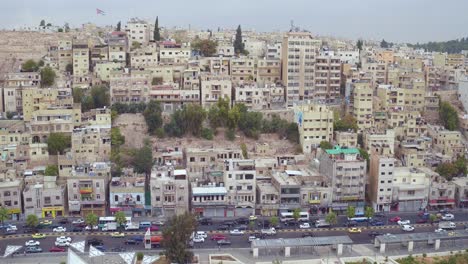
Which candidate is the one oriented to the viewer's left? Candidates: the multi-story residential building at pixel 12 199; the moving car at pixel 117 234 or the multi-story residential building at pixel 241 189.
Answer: the moving car

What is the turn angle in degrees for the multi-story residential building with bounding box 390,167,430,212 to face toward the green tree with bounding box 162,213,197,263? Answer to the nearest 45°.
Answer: approximately 45° to its right

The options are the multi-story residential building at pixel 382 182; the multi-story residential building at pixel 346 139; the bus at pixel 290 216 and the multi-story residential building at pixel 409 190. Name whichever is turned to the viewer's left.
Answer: the bus

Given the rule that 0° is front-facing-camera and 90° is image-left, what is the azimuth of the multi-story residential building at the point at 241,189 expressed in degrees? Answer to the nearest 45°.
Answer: approximately 0°

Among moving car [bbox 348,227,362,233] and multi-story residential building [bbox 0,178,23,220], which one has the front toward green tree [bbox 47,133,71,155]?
the moving car
